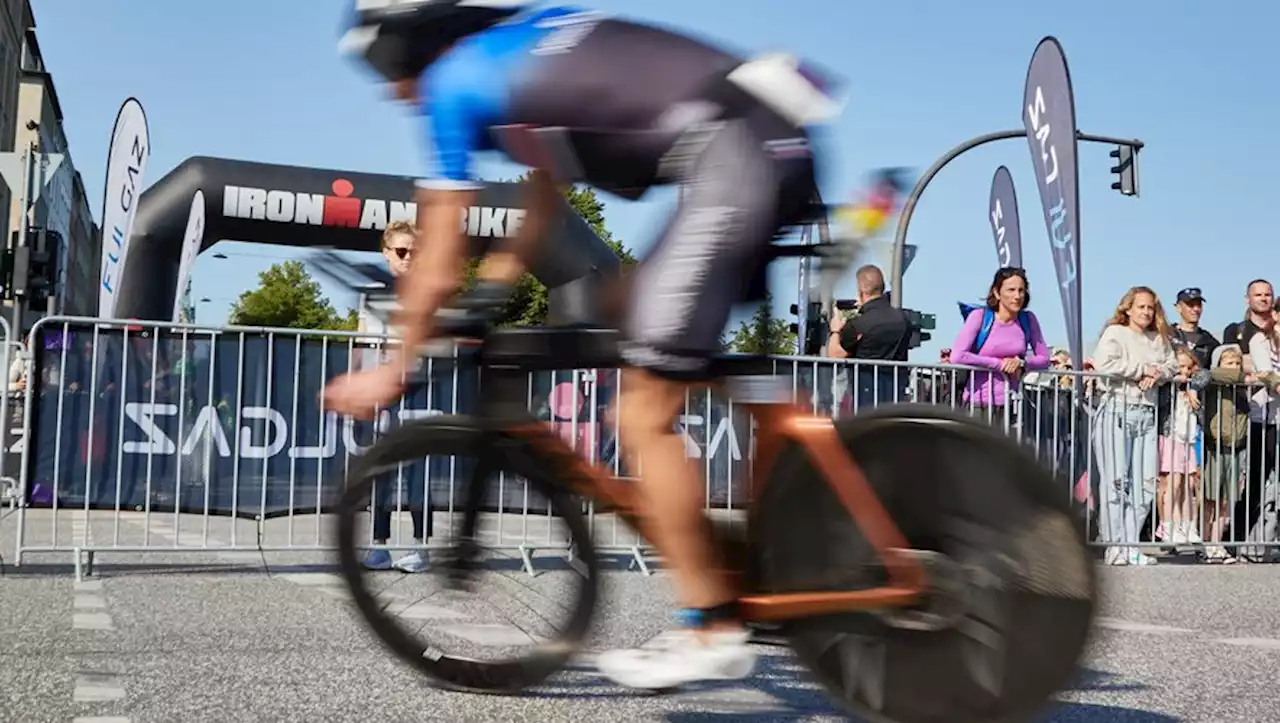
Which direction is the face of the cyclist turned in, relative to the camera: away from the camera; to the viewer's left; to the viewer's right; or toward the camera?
to the viewer's left

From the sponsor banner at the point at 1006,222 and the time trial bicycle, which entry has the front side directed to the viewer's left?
the time trial bicycle

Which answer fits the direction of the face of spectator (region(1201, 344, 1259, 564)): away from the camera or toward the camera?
toward the camera

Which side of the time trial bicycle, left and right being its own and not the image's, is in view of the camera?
left

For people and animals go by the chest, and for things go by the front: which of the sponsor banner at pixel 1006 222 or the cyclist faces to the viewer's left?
the cyclist

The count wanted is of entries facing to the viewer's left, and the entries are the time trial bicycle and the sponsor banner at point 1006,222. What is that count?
1

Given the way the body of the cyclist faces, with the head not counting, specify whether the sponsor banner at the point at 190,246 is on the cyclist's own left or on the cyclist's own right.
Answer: on the cyclist's own right

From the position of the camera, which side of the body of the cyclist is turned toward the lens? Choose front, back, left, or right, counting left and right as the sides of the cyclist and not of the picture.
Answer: left

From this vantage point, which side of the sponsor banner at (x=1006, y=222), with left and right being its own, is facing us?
front
